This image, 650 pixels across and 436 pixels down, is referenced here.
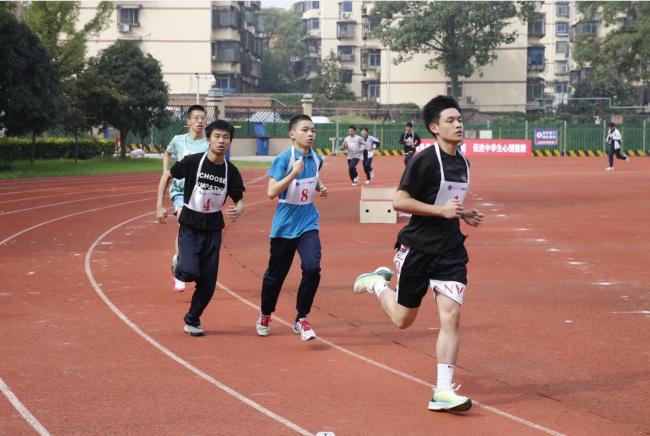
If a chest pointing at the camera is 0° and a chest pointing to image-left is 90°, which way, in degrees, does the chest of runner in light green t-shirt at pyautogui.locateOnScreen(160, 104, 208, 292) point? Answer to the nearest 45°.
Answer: approximately 315°

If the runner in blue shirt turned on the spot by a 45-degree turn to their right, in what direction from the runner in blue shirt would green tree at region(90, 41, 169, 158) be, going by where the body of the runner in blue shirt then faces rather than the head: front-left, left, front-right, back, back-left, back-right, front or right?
back

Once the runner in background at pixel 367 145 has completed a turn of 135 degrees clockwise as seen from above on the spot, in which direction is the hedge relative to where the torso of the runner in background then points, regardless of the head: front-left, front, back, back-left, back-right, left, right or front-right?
front-left

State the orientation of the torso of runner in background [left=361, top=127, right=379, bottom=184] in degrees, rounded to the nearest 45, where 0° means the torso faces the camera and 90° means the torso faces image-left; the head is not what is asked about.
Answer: approximately 45°

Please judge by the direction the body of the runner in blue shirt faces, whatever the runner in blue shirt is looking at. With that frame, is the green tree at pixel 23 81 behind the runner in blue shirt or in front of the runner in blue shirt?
behind
